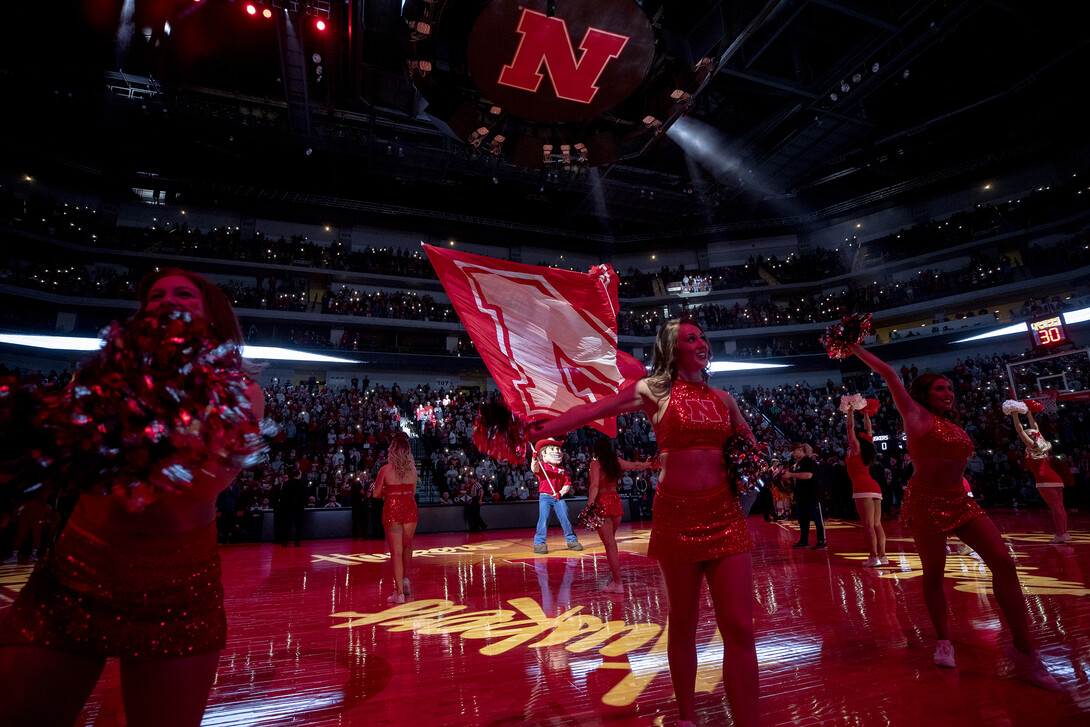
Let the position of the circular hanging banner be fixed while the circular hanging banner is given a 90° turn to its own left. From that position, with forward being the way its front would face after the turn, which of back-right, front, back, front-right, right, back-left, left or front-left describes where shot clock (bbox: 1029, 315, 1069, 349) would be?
front-left

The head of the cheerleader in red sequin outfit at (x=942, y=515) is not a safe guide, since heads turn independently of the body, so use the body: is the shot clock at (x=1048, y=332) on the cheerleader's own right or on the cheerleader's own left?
on the cheerleader's own left

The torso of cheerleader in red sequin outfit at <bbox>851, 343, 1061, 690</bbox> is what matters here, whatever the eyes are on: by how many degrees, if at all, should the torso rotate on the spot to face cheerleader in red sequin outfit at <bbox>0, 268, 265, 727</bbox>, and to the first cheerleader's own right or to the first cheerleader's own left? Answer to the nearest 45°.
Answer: approximately 90° to the first cheerleader's own right

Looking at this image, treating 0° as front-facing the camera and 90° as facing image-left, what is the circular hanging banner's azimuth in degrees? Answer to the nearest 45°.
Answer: approximately 0°

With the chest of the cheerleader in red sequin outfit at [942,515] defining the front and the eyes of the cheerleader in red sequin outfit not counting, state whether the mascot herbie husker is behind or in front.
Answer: behind

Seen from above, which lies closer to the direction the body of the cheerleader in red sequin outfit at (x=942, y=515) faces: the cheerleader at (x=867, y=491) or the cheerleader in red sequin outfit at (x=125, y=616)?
the cheerleader in red sequin outfit

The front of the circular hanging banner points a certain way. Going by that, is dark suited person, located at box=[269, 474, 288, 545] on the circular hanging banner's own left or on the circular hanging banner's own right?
on the circular hanging banner's own right

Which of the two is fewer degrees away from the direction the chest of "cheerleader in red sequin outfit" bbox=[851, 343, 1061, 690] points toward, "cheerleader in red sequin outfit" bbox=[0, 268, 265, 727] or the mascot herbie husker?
the cheerleader in red sequin outfit
